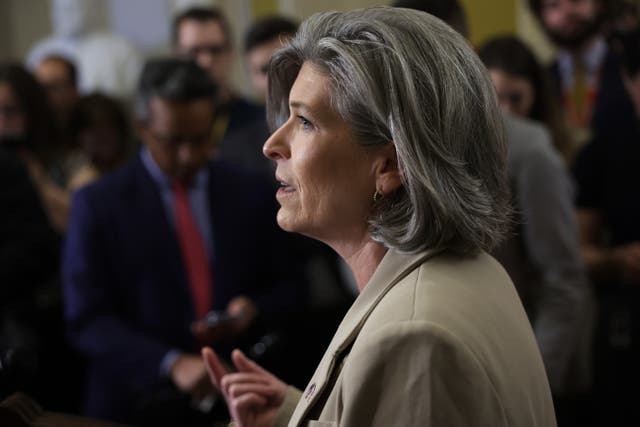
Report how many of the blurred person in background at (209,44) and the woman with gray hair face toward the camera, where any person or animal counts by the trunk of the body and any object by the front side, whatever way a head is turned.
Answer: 1

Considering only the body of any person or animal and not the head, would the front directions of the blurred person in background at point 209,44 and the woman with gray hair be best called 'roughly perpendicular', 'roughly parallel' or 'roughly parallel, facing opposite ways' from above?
roughly perpendicular

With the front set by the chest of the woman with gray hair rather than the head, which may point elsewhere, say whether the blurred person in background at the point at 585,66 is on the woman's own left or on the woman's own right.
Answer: on the woman's own right

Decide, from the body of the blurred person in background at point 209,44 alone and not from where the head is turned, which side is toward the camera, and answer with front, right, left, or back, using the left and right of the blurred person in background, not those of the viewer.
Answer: front

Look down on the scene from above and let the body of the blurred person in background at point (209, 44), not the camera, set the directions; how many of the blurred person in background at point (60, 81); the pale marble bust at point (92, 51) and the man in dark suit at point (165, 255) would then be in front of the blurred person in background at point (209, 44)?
1

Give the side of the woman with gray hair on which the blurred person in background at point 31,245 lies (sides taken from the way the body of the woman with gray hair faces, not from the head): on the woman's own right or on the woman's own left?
on the woman's own right

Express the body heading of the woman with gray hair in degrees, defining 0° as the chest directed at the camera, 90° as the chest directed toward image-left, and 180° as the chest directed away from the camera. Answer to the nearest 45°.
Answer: approximately 90°

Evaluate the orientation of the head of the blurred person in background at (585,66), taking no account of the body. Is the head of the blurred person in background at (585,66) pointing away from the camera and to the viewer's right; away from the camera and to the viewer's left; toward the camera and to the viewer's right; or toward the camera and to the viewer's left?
toward the camera and to the viewer's left

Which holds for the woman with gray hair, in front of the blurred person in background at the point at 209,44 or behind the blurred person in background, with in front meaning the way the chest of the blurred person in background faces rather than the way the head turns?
in front

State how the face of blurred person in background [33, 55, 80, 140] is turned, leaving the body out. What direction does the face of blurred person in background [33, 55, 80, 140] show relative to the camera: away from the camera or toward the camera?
toward the camera

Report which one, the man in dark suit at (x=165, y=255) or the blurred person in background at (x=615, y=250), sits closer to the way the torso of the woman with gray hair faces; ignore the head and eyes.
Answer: the man in dark suit

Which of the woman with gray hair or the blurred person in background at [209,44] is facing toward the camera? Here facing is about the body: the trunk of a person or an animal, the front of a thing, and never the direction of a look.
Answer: the blurred person in background
